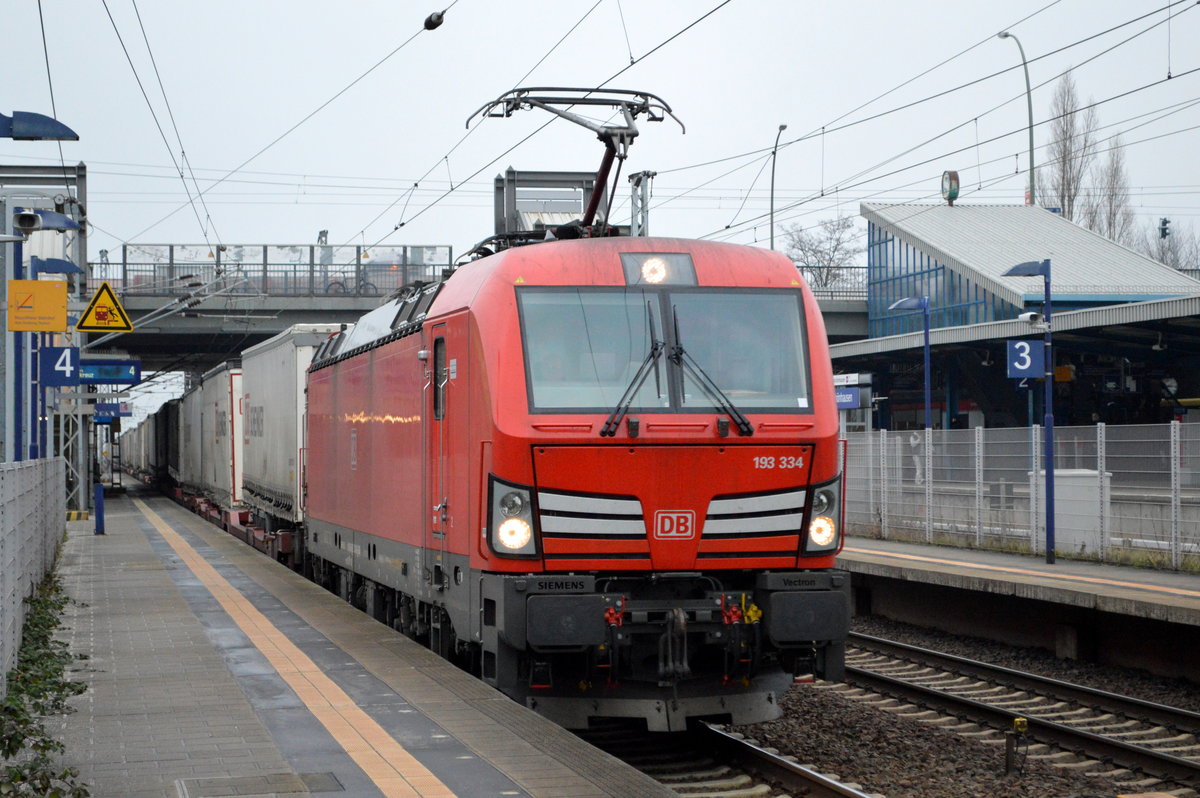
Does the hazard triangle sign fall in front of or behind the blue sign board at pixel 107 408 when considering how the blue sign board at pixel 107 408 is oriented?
in front

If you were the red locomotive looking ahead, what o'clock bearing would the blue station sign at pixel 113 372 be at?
The blue station sign is roughly at 5 o'clock from the red locomotive.

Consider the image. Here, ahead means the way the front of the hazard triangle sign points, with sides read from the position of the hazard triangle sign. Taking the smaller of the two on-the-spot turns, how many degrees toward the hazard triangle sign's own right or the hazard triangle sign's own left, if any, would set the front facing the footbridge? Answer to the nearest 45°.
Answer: approximately 180°

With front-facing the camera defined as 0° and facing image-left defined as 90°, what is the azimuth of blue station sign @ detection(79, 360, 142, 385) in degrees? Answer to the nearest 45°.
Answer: approximately 0°

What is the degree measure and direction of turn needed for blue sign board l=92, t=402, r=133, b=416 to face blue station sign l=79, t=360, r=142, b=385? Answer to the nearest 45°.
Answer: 0° — it already faces it

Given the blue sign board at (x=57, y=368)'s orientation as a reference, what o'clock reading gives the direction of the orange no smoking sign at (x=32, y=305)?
The orange no smoking sign is roughly at 12 o'clock from the blue sign board.

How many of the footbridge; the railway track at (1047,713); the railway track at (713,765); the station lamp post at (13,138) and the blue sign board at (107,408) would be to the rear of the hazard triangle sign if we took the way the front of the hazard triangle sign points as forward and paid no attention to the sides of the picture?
2

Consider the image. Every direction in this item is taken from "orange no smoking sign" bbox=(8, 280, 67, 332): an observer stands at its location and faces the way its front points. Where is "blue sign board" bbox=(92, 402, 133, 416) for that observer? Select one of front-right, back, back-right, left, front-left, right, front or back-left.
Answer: back

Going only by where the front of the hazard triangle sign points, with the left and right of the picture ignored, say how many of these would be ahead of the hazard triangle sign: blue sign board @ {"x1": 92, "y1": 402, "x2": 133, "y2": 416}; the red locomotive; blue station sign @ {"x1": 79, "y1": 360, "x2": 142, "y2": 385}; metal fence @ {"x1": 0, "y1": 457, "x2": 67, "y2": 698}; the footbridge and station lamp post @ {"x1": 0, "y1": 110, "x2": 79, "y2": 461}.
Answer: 3

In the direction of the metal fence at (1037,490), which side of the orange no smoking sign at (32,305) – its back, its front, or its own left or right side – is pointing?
left

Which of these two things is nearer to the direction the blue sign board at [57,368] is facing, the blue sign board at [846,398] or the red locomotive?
the red locomotive
